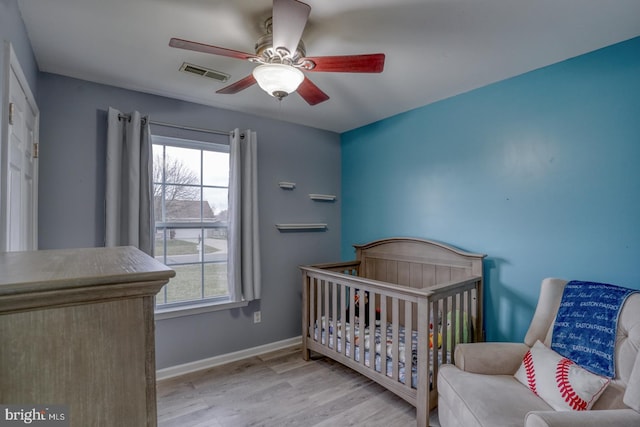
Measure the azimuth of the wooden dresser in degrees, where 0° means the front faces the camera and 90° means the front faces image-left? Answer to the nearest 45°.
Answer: approximately 270°

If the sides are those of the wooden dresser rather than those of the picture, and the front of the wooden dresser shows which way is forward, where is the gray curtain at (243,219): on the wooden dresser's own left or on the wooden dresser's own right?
on the wooden dresser's own left

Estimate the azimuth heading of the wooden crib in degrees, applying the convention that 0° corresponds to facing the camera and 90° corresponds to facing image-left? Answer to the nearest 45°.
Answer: approximately 45°

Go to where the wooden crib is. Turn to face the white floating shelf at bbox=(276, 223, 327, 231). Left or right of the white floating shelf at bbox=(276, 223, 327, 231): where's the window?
left

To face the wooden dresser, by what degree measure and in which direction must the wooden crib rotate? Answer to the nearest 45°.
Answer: approximately 45° to its left

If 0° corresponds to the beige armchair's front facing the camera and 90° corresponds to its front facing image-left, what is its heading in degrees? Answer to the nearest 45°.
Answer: approximately 45°

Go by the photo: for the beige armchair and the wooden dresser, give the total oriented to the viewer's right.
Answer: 1
